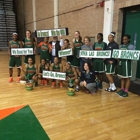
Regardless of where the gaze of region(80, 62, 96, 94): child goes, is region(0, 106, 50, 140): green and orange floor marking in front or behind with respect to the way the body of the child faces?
in front

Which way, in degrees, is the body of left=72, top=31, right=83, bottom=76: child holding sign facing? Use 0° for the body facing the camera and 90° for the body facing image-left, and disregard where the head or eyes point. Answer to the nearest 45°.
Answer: approximately 0°

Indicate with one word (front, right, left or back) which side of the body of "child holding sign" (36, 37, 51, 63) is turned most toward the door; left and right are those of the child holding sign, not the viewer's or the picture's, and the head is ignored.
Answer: left

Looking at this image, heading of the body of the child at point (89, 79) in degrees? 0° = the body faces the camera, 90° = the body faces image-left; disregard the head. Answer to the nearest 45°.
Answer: approximately 45°

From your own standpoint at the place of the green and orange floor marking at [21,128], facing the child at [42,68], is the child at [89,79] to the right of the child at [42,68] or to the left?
right
